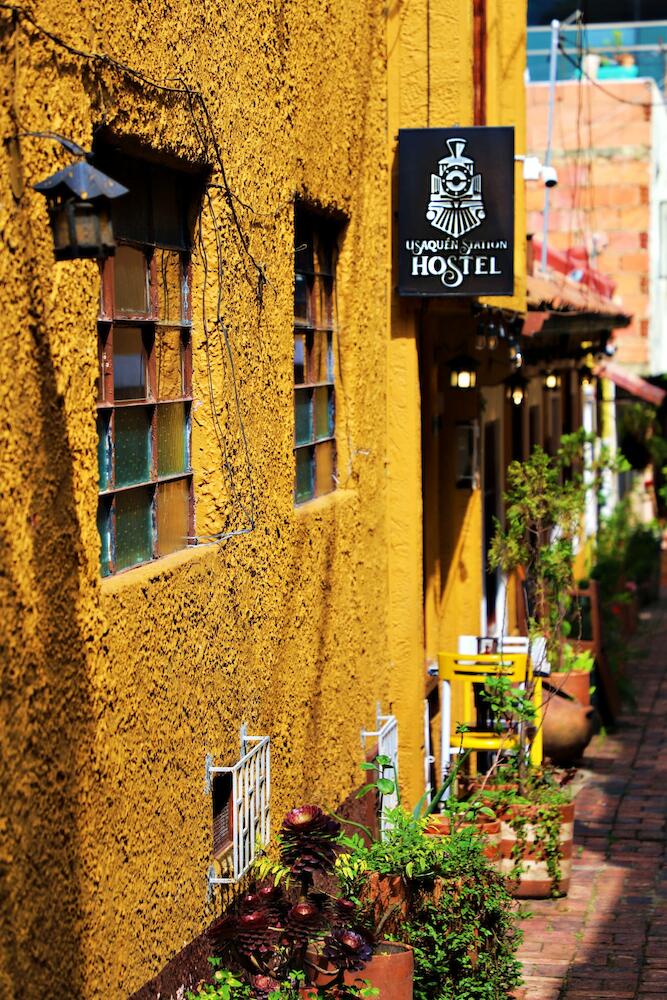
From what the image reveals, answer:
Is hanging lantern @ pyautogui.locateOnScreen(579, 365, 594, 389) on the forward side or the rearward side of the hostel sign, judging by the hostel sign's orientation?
on the rearward side

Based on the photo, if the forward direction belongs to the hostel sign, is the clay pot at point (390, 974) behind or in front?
in front

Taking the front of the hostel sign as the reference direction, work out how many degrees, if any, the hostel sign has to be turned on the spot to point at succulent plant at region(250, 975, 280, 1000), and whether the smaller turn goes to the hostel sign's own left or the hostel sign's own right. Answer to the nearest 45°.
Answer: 0° — it already faces it

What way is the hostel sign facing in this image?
toward the camera

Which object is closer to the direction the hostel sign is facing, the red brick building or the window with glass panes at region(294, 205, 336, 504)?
the window with glass panes

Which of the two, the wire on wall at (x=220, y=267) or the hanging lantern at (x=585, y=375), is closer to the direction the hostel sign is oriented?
the wire on wall

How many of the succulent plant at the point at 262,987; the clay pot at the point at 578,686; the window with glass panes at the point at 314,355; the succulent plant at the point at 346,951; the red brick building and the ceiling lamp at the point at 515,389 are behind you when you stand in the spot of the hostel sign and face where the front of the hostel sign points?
3
